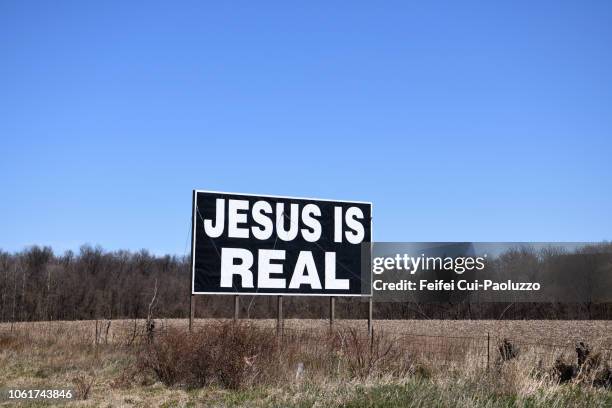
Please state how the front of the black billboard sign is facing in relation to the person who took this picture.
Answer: facing the viewer and to the right of the viewer

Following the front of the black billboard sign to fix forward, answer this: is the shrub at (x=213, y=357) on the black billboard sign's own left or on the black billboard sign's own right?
on the black billboard sign's own right
